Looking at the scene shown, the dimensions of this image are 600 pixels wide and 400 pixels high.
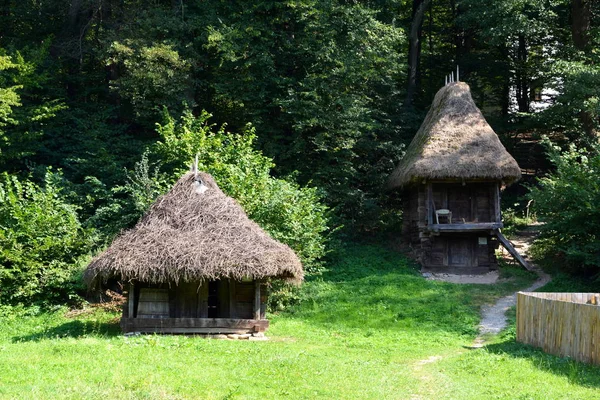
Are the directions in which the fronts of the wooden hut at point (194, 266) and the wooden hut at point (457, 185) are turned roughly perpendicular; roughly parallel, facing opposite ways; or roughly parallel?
roughly parallel

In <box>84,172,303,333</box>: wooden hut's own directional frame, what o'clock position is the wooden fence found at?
The wooden fence is roughly at 10 o'clock from the wooden hut.

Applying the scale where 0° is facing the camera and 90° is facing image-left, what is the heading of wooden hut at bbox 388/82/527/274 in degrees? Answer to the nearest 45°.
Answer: approximately 0°

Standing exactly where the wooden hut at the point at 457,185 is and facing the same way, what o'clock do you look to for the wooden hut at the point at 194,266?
the wooden hut at the point at 194,266 is roughly at 1 o'clock from the wooden hut at the point at 457,185.

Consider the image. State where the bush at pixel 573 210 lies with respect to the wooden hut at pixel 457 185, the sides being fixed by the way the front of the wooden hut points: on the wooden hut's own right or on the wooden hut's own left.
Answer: on the wooden hut's own left

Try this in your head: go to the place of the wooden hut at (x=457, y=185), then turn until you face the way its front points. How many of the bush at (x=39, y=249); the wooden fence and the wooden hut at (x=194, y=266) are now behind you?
0

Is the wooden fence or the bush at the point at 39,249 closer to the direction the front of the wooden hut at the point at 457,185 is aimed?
the wooden fence

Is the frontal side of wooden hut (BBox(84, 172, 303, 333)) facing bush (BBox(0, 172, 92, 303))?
no

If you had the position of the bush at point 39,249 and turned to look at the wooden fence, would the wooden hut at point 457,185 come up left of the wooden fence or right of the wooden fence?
left

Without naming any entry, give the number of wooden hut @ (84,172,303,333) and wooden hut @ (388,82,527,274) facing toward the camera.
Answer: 2

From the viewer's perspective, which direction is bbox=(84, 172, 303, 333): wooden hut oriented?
toward the camera

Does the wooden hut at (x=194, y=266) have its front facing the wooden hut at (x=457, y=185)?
no

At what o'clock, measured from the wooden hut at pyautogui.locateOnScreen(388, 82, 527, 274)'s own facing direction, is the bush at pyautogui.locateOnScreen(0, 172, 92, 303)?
The bush is roughly at 2 o'clock from the wooden hut.

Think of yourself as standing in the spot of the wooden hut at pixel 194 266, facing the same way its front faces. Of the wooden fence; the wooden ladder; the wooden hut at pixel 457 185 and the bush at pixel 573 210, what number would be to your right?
0
